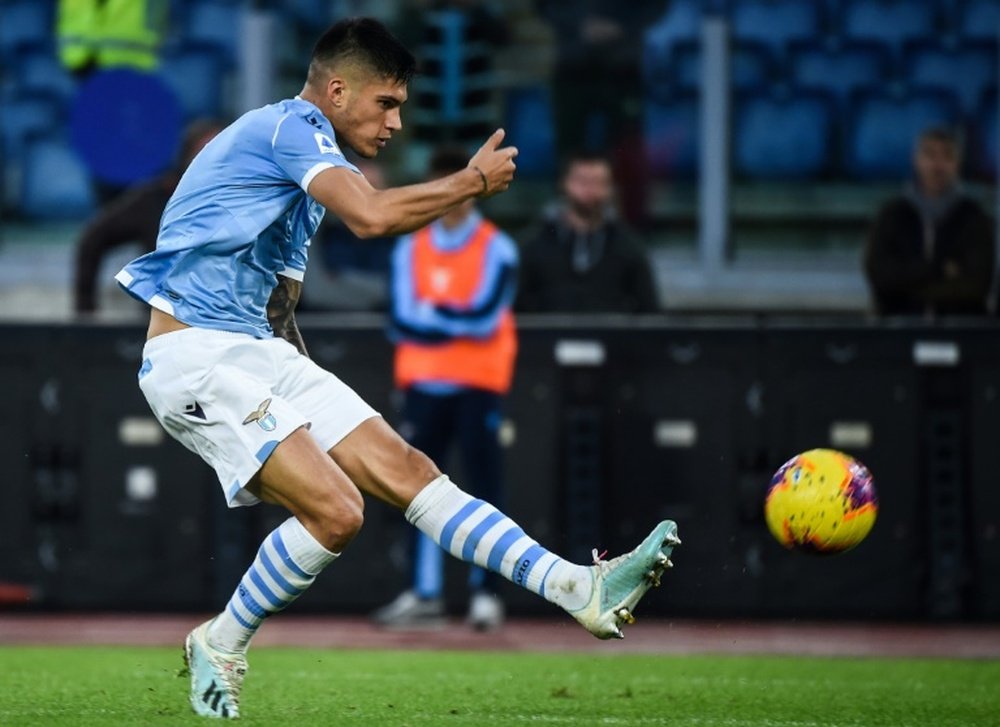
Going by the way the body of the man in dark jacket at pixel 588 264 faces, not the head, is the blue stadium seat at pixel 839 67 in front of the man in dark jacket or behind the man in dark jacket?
behind

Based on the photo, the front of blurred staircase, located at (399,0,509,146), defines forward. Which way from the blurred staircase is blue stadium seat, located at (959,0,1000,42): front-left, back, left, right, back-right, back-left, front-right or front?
left

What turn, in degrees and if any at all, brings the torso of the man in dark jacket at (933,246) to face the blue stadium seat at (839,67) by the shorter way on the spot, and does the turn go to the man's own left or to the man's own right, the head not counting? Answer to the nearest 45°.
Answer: approximately 180°

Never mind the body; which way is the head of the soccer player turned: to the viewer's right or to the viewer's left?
to the viewer's right

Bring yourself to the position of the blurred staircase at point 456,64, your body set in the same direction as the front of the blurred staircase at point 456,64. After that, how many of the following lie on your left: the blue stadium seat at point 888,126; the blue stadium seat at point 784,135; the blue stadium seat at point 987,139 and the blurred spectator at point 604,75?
4

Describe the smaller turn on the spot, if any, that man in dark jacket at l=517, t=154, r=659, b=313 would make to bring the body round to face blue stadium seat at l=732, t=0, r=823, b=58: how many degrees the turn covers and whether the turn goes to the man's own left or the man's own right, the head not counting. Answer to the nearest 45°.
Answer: approximately 135° to the man's own left

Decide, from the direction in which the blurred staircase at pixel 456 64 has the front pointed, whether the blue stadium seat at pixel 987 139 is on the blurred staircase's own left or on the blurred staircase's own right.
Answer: on the blurred staircase's own left

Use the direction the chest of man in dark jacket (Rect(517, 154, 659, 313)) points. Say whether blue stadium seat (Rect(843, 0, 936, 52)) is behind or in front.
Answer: behind

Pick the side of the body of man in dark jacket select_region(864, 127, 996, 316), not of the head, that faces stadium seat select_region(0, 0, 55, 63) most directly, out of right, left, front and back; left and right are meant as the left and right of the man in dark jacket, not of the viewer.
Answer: right

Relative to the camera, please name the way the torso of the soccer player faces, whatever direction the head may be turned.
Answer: to the viewer's right

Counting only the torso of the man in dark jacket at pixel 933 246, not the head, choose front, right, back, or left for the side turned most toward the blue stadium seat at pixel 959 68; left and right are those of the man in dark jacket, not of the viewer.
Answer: back
